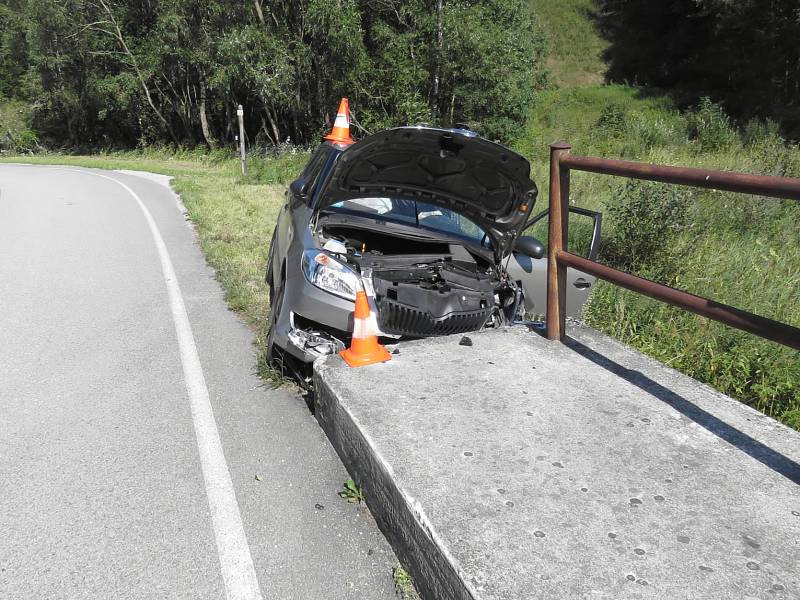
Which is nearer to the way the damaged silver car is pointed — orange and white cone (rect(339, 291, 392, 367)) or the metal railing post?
the orange and white cone

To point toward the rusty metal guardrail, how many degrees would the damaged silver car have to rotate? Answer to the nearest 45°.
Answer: approximately 45° to its left

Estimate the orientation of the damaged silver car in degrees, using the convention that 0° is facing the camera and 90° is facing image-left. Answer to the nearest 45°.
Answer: approximately 0°

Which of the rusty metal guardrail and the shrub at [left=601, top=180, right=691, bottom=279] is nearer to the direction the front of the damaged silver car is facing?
the rusty metal guardrail

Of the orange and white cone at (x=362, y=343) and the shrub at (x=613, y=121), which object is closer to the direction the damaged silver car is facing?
the orange and white cone

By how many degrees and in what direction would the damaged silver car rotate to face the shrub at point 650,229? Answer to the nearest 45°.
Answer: approximately 135° to its left

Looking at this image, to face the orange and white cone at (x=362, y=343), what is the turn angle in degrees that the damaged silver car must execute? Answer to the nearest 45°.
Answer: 0° — it already faces it

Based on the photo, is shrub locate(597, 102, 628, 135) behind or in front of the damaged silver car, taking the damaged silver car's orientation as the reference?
behind

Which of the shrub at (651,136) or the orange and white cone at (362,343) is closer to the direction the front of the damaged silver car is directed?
the orange and white cone

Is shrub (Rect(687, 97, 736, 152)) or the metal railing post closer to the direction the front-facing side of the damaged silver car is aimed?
the metal railing post

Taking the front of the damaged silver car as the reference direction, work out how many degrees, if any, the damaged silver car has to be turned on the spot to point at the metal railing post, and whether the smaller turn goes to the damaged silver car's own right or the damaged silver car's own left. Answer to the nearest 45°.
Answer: approximately 45° to the damaged silver car's own left
